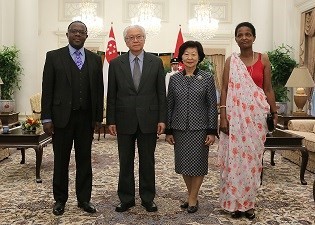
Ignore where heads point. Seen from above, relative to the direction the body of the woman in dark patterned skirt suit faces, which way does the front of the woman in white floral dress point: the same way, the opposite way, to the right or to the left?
the same way

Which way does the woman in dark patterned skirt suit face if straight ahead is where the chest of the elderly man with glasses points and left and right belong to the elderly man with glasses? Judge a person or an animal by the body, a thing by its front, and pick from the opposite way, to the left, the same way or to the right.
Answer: the same way

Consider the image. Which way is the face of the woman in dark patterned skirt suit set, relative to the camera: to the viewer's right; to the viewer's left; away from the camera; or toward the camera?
toward the camera

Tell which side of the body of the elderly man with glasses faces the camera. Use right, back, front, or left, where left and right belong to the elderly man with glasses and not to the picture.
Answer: front

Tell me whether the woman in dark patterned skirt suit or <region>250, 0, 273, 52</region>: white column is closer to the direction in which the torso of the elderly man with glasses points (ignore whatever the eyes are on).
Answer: the woman in dark patterned skirt suit

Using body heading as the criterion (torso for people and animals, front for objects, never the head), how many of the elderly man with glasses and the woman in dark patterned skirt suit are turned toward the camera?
2

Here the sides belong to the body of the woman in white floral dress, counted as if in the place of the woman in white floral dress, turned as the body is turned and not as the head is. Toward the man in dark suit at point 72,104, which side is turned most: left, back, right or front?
right

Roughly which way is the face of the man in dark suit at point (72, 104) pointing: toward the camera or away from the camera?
toward the camera

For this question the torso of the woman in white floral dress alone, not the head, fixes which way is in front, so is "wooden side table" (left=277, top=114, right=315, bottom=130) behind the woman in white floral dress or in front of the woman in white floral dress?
behind

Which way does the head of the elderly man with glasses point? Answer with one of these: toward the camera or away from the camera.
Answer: toward the camera

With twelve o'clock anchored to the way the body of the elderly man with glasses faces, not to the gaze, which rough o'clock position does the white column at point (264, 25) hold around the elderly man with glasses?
The white column is roughly at 7 o'clock from the elderly man with glasses.

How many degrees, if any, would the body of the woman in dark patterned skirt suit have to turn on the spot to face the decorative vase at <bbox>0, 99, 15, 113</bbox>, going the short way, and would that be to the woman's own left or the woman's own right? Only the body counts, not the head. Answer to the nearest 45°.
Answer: approximately 135° to the woman's own right

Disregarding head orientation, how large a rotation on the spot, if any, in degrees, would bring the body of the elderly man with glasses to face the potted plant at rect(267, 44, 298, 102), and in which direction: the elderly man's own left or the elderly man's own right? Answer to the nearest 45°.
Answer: approximately 135° to the elderly man's own left

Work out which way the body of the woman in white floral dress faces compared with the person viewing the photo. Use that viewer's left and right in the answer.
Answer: facing the viewer

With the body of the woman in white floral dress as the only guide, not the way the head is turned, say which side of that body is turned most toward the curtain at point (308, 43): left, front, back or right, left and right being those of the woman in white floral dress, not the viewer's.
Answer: back

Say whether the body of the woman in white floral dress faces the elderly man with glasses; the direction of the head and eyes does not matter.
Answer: no

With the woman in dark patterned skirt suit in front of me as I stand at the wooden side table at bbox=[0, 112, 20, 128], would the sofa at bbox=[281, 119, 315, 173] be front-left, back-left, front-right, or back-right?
front-left

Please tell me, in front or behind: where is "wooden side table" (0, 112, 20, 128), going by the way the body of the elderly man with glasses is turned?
behind

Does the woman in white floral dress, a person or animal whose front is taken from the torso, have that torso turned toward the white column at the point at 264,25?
no

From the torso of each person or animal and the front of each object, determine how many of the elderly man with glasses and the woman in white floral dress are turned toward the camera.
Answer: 2
